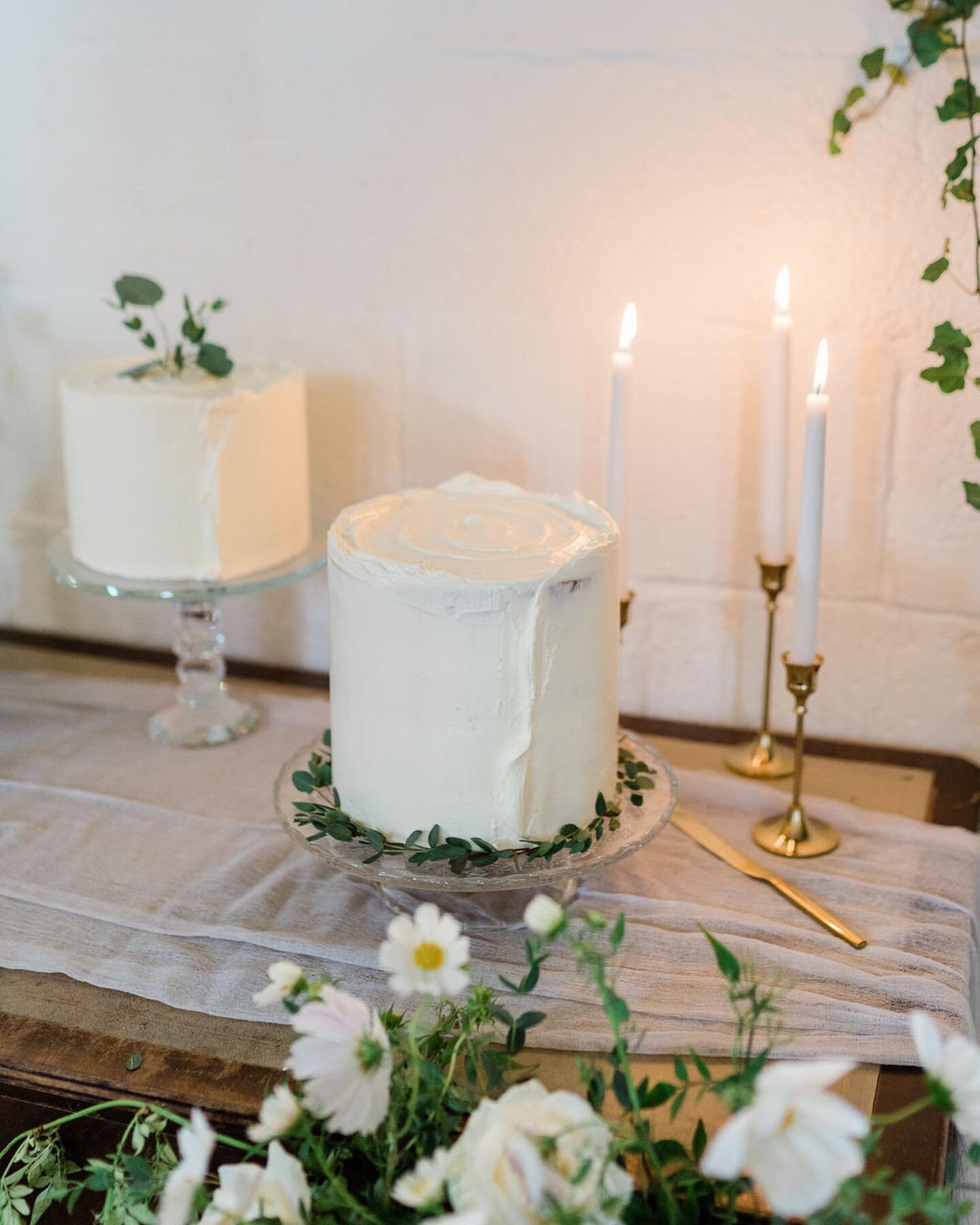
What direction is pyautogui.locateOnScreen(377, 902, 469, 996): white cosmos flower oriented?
toward the camera

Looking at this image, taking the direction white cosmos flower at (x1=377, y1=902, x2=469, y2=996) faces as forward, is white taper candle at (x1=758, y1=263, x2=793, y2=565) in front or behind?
behind
